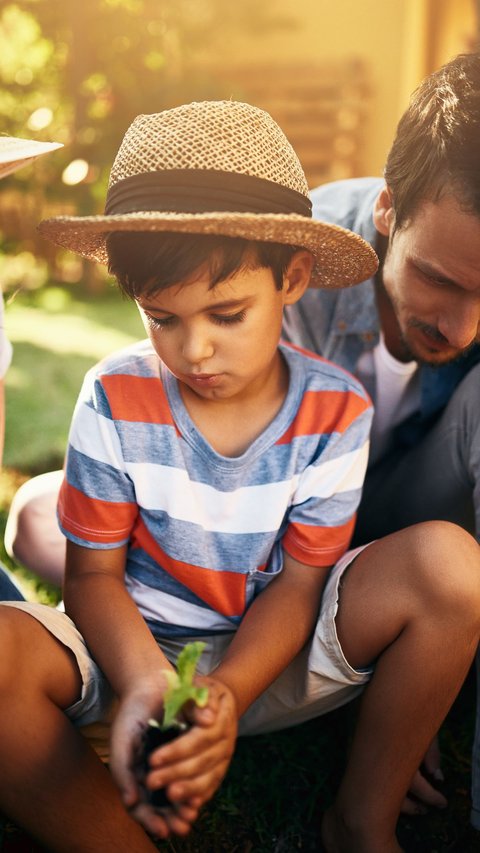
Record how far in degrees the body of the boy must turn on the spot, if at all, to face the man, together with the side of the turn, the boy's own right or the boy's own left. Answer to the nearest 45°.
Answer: approximately 135° to the boy's own left

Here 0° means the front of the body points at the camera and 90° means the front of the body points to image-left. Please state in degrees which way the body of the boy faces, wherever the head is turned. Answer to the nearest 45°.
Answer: approximately 0°
